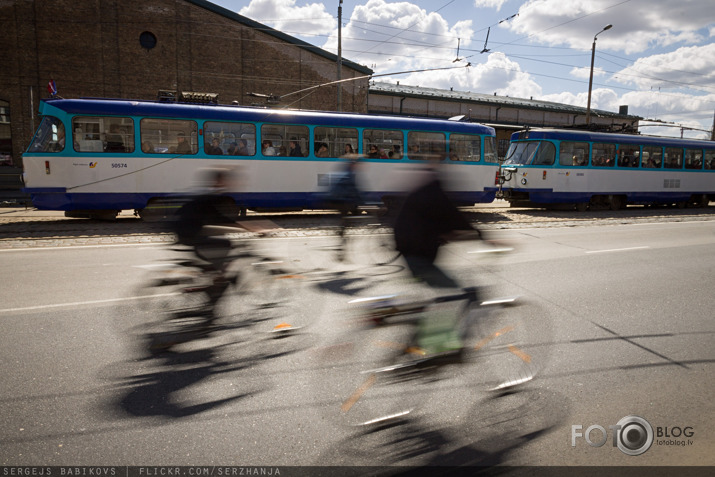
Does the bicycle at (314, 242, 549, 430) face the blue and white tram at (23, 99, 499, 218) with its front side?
no

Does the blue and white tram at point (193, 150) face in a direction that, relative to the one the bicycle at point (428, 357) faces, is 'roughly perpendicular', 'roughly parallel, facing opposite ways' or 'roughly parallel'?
roughly parallel, facing opposite ways

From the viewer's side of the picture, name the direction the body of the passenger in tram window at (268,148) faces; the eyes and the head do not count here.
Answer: to the viewer's left

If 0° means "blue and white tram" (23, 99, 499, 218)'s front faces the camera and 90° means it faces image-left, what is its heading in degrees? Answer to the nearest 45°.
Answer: approximately 90°

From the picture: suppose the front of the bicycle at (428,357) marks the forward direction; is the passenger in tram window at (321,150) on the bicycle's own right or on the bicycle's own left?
on the bicycle's own left

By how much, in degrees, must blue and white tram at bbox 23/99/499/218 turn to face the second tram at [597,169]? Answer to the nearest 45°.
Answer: approximately 180°

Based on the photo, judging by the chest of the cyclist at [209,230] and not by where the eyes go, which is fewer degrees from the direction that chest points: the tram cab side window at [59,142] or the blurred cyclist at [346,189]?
the blurred cyclist

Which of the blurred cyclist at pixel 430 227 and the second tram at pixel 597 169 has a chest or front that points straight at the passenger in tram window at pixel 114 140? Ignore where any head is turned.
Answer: the second tram

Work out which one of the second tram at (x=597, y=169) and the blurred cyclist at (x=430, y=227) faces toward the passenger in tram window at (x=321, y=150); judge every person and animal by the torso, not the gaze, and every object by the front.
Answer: the second tram

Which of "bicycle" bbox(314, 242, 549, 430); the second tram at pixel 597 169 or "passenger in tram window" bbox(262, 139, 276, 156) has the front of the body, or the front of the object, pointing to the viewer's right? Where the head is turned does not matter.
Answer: the bicycle

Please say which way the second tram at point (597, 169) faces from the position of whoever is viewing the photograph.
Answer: facing the viewer and to the left of the viewer

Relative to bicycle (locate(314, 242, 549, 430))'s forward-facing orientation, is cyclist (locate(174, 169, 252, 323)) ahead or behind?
behind

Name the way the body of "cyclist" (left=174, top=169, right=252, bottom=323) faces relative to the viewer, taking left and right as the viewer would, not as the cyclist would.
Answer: facing to the right of the viewer

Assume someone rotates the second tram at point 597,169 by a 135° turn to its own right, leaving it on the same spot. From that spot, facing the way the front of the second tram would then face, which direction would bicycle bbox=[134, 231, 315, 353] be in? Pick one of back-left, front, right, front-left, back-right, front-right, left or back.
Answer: back

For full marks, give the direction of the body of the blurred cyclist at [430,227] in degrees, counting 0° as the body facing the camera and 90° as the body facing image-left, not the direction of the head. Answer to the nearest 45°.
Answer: approximately 270°

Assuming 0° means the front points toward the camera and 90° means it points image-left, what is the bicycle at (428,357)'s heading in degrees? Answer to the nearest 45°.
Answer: approximately 270°

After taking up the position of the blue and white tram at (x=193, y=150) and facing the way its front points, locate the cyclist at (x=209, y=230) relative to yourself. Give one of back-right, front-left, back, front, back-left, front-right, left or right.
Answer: left

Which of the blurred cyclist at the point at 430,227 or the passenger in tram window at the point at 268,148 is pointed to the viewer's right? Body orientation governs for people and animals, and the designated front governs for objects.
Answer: the blurred cyclist

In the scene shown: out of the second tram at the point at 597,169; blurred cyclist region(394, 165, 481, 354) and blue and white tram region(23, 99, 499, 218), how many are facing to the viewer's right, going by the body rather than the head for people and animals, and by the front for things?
1
